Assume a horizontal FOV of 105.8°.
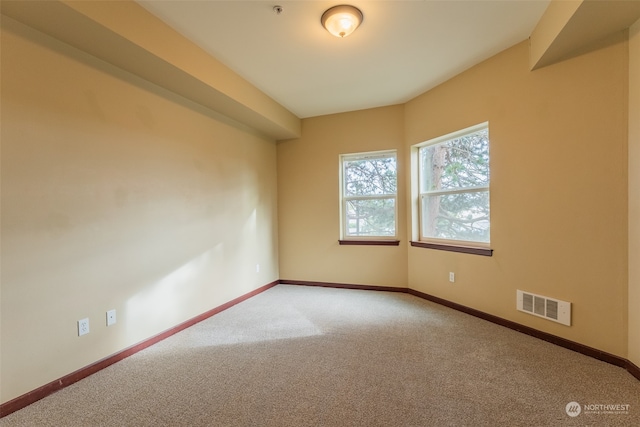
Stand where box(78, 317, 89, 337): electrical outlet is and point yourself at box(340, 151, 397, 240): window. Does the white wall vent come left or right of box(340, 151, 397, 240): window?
right

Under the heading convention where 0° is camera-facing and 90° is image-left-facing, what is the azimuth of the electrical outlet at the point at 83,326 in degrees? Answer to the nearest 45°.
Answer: approximately 315°

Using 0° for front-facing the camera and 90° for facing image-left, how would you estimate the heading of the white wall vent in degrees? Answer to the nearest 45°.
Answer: approximately 45°

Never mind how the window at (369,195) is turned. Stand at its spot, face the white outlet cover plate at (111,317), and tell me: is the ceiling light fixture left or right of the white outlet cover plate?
left

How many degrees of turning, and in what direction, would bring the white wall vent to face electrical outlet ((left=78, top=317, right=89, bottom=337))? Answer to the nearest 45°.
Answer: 0° — it already faces it

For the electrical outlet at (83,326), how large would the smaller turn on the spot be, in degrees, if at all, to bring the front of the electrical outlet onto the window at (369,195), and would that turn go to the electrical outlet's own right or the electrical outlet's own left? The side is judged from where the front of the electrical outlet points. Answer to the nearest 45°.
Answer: approximately 45° to the electrical outlet's own left

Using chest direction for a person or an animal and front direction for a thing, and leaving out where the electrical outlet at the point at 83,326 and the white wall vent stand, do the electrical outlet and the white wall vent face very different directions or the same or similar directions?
very different directions
